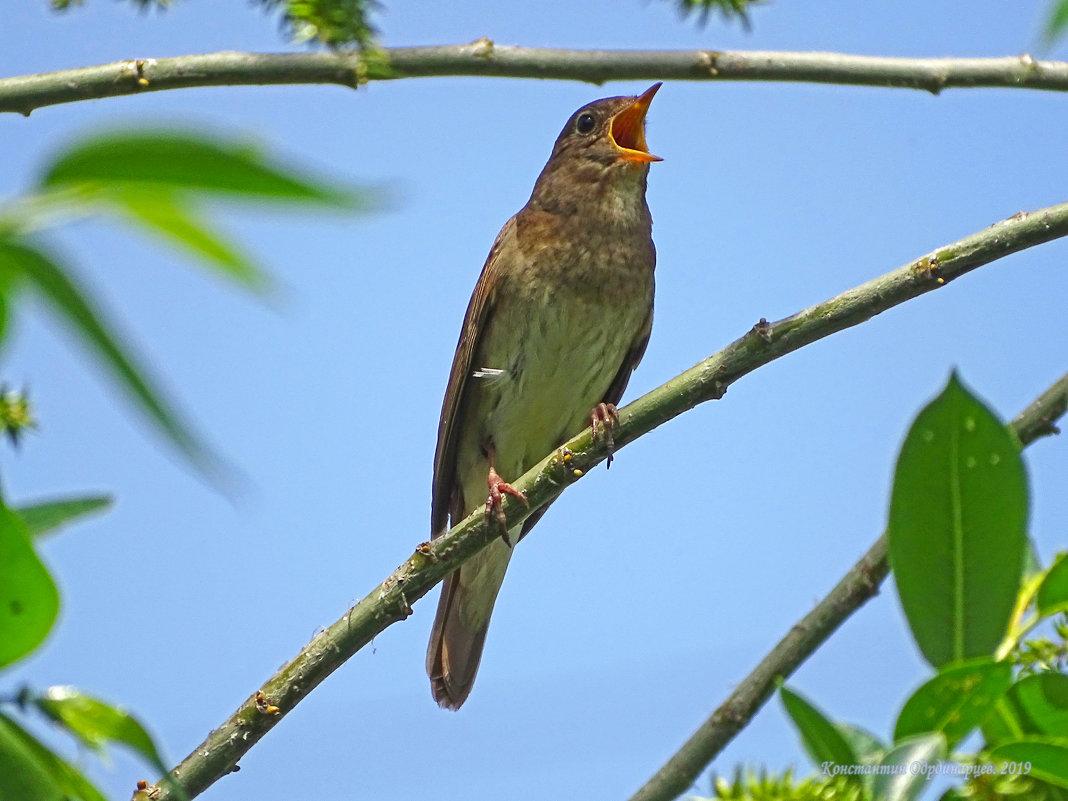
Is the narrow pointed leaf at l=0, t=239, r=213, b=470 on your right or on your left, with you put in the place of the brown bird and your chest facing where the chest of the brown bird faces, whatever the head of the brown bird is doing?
on your right

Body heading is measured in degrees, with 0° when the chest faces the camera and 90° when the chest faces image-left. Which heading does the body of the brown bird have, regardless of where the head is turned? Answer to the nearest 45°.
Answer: approximately 315°

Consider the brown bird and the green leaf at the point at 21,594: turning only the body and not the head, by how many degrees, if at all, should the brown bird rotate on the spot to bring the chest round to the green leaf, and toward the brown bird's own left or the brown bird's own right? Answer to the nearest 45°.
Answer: approximately 45° to the brown bird's own right

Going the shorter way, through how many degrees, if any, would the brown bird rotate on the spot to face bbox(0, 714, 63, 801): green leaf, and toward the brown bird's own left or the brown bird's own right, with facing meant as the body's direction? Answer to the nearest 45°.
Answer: approximately 45° to the brown bird's own right

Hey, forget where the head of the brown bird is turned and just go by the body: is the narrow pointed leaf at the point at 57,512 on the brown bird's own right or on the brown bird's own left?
on the brown bird's own right
